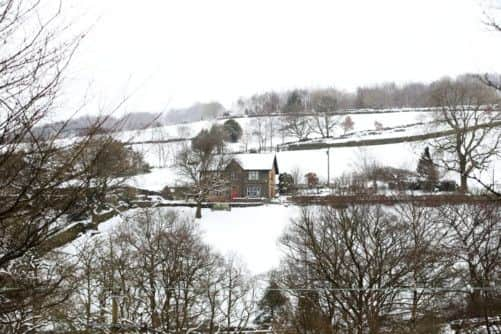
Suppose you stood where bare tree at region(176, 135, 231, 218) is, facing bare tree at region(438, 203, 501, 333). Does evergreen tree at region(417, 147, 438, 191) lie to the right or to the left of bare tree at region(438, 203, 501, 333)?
left

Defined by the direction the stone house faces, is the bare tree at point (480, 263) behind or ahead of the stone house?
ahead

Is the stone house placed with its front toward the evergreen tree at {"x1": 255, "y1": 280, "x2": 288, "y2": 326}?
yes

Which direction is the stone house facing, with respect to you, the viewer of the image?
facing the viewer

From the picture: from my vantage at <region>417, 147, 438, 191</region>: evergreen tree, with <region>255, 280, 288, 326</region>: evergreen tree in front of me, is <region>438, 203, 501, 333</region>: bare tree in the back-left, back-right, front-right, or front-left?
front-left

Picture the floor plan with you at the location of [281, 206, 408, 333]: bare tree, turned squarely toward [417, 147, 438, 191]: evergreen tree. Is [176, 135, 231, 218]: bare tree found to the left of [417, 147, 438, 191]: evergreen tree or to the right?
left

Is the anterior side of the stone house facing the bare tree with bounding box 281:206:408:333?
yes

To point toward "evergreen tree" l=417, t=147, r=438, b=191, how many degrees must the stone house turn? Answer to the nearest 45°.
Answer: approximately 45° to its left

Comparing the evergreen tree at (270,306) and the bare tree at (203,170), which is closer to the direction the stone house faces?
the evergreen tree
